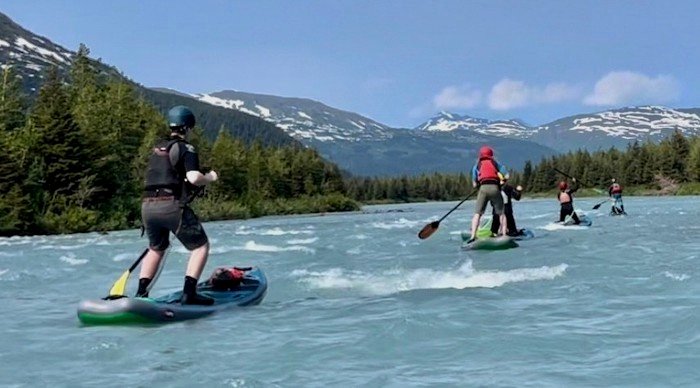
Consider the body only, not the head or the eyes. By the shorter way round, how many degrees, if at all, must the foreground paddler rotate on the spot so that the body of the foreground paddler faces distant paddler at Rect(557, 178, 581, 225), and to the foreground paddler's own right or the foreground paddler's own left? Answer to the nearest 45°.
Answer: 0° — they already face them

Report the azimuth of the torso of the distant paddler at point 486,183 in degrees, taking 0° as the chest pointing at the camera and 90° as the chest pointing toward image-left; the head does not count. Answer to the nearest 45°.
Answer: approximately 180°

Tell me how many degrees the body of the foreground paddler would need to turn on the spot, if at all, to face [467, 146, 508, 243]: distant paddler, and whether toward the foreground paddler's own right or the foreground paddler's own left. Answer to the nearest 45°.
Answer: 0° — they already face them

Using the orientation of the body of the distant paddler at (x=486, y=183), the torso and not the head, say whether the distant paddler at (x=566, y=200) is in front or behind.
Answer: in front

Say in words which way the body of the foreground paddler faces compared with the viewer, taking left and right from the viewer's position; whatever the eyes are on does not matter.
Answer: facing away from the viewer and to the right of the viewer

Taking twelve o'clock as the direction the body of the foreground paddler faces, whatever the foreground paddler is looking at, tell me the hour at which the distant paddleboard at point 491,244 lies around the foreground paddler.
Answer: The distant paddleboard is roughly at 12 o'clock from the foreground paddler.

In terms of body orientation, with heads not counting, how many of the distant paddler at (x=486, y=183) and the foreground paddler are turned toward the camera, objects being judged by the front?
0
